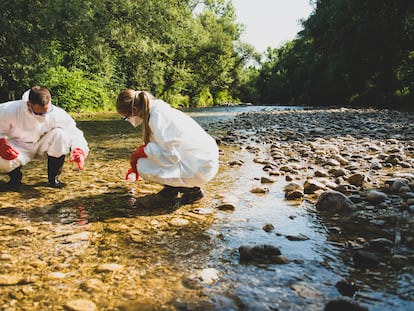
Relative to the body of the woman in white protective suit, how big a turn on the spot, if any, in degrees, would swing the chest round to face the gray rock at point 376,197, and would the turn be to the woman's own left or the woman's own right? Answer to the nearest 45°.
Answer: approximately 180°

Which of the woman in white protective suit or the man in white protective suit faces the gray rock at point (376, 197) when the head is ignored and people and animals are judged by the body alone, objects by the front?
the man in white protective suit

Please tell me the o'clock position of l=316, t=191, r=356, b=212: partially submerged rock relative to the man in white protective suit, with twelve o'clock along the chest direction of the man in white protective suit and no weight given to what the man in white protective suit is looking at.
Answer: The partially submerged rock is roughly at 12 o'clock from the man in white protective suit.

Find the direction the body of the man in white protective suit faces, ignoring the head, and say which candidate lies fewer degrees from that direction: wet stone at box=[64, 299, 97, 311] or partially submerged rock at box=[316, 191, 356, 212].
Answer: the partially submerged rock

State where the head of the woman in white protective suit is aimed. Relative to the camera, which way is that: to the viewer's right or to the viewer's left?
to the viewer's left

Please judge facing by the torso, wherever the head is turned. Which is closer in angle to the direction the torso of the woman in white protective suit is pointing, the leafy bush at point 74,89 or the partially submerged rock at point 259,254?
the leafy bush

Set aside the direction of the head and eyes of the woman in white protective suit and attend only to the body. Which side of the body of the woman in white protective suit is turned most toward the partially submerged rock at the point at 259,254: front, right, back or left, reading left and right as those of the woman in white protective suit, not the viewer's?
left

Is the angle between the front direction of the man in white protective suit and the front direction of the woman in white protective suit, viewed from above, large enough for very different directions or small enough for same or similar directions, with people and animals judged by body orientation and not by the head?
very different directions

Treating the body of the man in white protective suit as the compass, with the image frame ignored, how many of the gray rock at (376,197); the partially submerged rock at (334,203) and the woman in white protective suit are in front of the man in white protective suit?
3

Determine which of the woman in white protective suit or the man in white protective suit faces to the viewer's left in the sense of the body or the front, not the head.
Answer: the woman in white protective suit

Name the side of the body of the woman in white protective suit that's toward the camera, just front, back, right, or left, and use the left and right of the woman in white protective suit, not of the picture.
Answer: left
